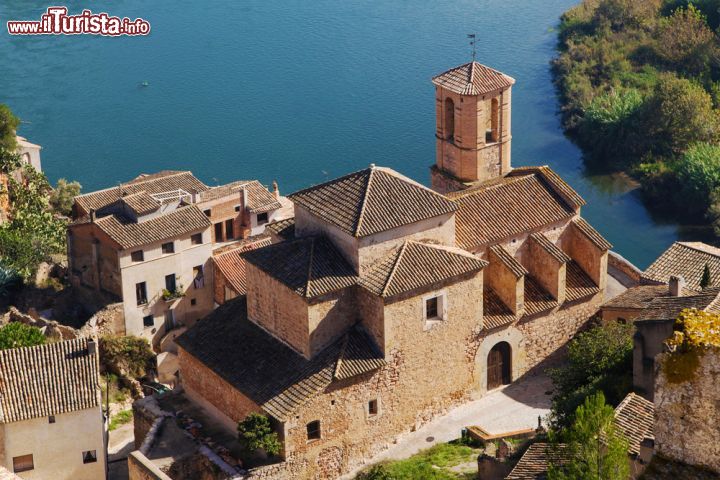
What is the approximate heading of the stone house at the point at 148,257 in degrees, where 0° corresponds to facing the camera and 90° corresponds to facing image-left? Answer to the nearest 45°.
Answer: approximately 315°

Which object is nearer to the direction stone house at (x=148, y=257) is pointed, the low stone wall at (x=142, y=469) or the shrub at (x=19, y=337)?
the low stone wall

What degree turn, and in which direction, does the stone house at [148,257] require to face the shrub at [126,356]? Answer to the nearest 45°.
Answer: approximately 45° to its right

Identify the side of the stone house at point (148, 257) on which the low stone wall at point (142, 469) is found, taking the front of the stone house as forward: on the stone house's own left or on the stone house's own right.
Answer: on the stone house's own right

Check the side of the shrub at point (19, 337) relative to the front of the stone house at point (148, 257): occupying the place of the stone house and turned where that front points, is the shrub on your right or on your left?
on your right
